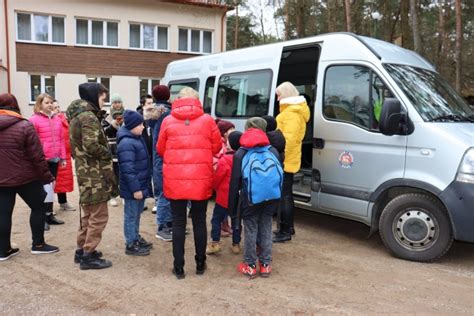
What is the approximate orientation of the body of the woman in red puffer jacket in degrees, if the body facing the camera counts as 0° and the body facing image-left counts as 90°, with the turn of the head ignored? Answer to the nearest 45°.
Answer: approximately 180°

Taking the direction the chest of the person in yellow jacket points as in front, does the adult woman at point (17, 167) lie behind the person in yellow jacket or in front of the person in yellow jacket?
in front

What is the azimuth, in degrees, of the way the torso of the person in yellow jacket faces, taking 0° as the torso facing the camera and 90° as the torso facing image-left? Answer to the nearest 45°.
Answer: approximately 90°

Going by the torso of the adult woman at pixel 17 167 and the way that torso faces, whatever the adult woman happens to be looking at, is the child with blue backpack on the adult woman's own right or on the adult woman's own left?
on the adult woman's own right

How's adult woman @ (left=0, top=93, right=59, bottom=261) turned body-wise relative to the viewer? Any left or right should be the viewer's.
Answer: facing away from the viewer and to the right of the viewer

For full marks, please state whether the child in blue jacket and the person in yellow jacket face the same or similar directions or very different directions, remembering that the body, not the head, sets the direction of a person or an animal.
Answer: very different directions

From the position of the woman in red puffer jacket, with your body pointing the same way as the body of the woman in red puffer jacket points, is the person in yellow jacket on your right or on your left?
on your right
